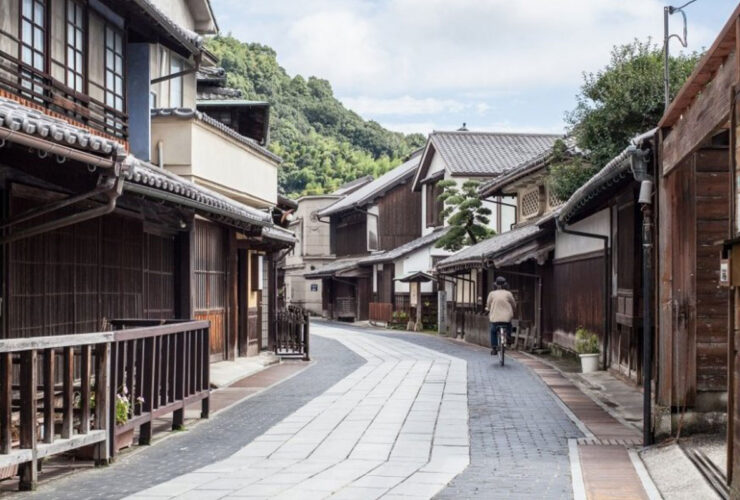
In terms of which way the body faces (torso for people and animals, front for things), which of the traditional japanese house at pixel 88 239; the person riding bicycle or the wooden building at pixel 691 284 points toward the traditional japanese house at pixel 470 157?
the person riding bicycle

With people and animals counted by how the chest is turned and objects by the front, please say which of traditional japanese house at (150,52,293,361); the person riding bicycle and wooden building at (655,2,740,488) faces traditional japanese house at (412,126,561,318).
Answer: the person riding bicycle

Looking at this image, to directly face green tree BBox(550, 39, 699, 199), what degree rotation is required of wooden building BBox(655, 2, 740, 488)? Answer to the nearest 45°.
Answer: approximately 135° to its right

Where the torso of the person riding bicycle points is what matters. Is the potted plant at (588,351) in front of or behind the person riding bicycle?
behind

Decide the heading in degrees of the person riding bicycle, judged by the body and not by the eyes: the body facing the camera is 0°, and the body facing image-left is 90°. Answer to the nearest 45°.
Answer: approximately 180°

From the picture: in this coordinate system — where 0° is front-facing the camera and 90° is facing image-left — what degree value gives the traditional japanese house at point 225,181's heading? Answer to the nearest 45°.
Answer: approximately 315°

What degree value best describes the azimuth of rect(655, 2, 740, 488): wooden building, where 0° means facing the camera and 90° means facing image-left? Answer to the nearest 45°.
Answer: approximately 45°

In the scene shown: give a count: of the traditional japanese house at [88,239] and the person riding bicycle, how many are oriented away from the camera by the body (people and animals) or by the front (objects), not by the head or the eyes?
1

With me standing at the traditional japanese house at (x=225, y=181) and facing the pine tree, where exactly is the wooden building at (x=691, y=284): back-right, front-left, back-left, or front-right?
back-right

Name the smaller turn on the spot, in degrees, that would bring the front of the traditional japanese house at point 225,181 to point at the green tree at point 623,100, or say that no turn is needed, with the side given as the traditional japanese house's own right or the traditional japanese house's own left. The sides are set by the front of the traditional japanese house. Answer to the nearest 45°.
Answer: approximately 45° to the traditional japanese house's own left
